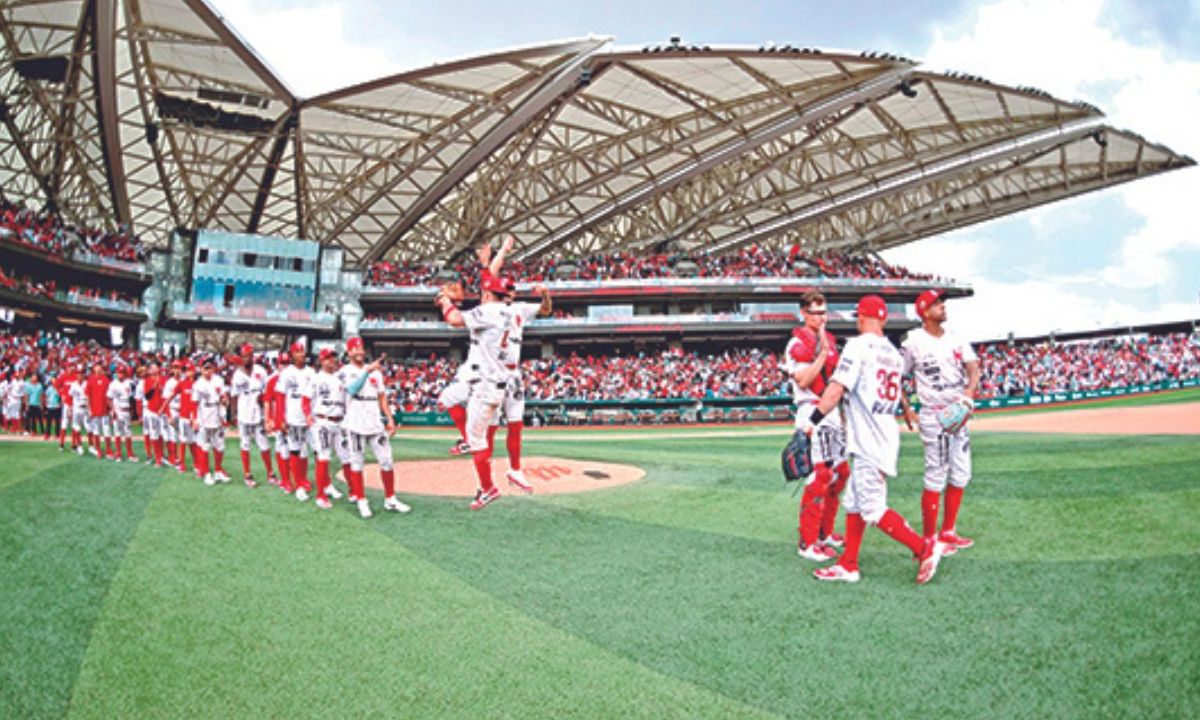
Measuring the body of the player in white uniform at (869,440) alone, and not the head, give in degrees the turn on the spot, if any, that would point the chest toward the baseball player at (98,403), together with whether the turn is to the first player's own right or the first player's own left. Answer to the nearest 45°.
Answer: approximately 45° to the first player's own left

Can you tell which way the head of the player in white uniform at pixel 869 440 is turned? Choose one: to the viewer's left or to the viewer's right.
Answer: to the viewer's left

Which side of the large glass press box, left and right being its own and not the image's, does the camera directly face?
front

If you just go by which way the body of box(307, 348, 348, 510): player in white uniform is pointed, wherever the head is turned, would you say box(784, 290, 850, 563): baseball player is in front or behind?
in front

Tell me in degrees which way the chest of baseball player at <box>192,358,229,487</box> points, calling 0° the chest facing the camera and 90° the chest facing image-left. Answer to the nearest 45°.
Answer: approximately 315°

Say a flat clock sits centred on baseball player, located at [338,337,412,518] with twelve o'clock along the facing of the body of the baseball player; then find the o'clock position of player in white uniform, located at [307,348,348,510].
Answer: The player in white uniform is roughly at 6 o'clock from the baseball player.

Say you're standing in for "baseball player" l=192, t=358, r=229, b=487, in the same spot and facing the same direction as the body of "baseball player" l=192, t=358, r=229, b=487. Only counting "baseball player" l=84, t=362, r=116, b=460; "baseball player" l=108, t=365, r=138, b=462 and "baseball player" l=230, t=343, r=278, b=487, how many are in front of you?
1

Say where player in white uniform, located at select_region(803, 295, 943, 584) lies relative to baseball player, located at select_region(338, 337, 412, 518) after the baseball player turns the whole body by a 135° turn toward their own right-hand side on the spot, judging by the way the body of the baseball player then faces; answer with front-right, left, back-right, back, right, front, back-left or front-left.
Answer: back-left

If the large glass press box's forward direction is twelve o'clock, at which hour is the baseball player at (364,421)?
The baseball player is roughly at 12 o'clock from the large glass press box.

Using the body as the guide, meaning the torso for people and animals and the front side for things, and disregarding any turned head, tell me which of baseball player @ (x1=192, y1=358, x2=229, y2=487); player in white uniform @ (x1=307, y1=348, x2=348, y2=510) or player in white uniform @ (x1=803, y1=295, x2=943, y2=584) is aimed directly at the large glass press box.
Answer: player in white uniform @ (x1=803, y1=295, x2=943, y2=584)

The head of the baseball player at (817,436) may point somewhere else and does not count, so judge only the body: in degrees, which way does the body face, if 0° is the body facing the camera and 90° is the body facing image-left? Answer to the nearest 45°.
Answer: approximately 315°

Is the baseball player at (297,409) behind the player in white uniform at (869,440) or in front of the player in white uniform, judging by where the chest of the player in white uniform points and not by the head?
in front

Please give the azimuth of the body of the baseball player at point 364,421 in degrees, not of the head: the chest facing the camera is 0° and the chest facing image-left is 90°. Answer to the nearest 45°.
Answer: approximately 315°

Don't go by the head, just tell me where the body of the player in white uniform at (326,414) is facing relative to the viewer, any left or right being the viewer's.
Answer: facing the viewer and to the right of the viewer

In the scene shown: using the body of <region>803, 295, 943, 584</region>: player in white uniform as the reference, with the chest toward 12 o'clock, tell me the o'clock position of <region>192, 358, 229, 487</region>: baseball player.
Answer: The baseball player is roughly at 11 o'clock from the player in white uniform.
